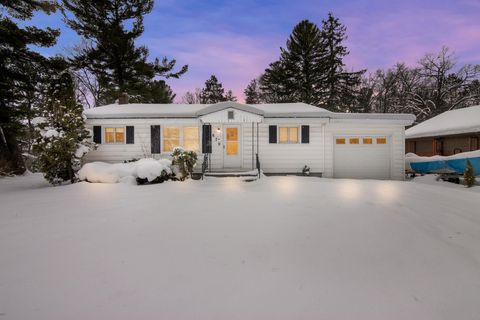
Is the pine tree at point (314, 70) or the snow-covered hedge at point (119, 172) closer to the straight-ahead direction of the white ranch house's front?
the snow-covered hedge

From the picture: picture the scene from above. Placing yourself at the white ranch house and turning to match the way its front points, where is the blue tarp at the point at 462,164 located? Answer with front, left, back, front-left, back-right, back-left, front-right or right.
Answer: left

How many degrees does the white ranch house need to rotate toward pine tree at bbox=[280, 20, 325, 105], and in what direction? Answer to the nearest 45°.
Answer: approximately 135° to its left

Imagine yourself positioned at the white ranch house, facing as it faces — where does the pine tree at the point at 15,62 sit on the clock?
The pine tree is roughly at 3 o'clock from the white ranch house.

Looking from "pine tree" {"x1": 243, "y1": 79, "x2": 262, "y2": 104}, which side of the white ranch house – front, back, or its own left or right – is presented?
back

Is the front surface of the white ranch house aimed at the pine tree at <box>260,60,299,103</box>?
no

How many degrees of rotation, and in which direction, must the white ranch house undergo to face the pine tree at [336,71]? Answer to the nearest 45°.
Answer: approximately 135° to its left

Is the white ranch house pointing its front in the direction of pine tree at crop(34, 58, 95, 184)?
no

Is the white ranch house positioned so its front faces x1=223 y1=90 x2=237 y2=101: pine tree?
no

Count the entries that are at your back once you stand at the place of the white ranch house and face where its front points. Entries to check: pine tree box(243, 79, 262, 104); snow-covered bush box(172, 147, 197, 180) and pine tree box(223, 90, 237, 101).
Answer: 2

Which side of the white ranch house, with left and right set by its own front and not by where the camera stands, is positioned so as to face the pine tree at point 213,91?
back

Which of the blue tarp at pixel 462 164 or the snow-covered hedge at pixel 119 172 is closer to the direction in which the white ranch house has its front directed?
the snow-covered hedge

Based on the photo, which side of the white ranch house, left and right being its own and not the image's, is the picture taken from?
front
